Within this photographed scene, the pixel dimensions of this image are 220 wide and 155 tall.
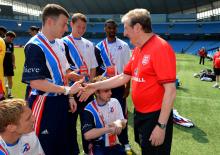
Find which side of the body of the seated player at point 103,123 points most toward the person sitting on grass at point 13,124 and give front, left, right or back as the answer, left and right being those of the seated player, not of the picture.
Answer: right

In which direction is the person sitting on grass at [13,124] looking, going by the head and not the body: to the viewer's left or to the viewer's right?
to the viewer's right

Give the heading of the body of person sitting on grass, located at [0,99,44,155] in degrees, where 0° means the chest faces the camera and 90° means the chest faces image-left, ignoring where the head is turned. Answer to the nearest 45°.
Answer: approximately 315°

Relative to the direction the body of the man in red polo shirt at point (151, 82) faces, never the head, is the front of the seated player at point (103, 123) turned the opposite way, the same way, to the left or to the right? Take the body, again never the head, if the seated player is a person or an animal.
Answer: to the left

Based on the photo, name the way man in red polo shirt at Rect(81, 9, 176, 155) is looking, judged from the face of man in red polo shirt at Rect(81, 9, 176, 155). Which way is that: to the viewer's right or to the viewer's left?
to the viewer's left
